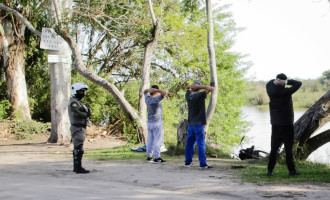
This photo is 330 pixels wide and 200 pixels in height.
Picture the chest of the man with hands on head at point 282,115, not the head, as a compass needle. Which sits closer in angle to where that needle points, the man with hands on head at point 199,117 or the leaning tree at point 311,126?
the leaning tree

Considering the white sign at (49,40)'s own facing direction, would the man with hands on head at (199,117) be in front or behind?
in front

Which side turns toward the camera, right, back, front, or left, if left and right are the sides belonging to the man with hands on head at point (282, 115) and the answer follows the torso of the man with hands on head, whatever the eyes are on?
back

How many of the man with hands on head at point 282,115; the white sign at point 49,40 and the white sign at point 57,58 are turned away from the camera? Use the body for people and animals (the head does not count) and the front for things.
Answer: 1

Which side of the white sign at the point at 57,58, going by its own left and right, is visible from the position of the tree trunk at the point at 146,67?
left

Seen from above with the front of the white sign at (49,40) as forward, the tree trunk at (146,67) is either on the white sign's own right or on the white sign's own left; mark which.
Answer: on the white sign's own left

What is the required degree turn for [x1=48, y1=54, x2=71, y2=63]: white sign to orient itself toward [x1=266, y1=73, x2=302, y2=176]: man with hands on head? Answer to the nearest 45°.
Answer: approximately 45° to its left

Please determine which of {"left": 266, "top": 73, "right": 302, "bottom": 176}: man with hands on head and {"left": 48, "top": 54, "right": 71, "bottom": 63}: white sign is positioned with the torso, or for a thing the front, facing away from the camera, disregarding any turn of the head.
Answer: the man with hands on head

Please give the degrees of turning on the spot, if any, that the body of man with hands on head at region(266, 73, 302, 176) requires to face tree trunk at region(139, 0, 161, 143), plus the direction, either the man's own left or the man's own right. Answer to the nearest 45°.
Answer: approximately 45° to the man's own left

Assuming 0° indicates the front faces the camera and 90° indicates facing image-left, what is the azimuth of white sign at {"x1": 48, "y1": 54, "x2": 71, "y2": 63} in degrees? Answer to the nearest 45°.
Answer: approximately 0°

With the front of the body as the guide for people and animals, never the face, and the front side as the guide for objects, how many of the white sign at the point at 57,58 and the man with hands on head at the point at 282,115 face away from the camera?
1

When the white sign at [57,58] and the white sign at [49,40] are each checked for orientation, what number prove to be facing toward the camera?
2
